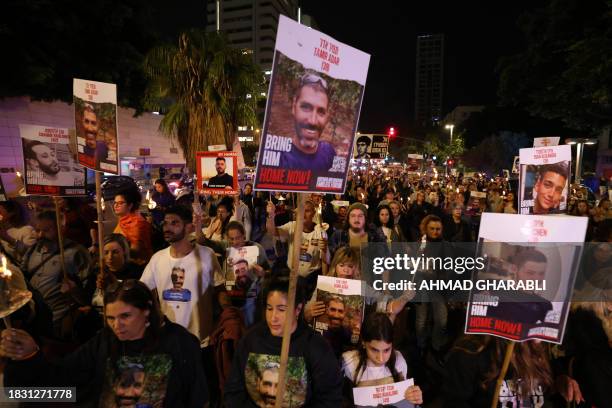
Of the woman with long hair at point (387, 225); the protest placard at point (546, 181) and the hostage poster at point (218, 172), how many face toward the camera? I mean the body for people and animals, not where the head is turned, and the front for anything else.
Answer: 3

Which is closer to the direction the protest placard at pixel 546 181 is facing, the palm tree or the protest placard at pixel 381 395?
the protest placard

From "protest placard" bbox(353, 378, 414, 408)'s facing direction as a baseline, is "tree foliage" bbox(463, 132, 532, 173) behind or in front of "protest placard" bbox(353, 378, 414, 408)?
behind

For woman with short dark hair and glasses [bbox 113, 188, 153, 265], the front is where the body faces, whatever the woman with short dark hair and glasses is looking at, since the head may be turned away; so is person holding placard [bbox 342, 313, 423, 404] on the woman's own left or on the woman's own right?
on the woman's own left

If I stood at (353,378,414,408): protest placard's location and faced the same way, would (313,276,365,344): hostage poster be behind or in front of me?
behind

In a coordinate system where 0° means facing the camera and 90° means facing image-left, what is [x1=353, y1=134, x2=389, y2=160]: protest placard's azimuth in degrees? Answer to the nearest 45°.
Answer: approximately 0°

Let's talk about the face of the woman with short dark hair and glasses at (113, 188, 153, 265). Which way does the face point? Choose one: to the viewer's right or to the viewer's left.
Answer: to the viewer's left

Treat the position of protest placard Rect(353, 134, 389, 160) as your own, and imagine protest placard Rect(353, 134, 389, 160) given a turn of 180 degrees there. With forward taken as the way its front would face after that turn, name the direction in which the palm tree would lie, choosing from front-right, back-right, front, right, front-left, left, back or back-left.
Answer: left

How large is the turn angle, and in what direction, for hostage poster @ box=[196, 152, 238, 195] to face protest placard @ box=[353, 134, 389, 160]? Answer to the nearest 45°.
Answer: approximately 135° to its left
